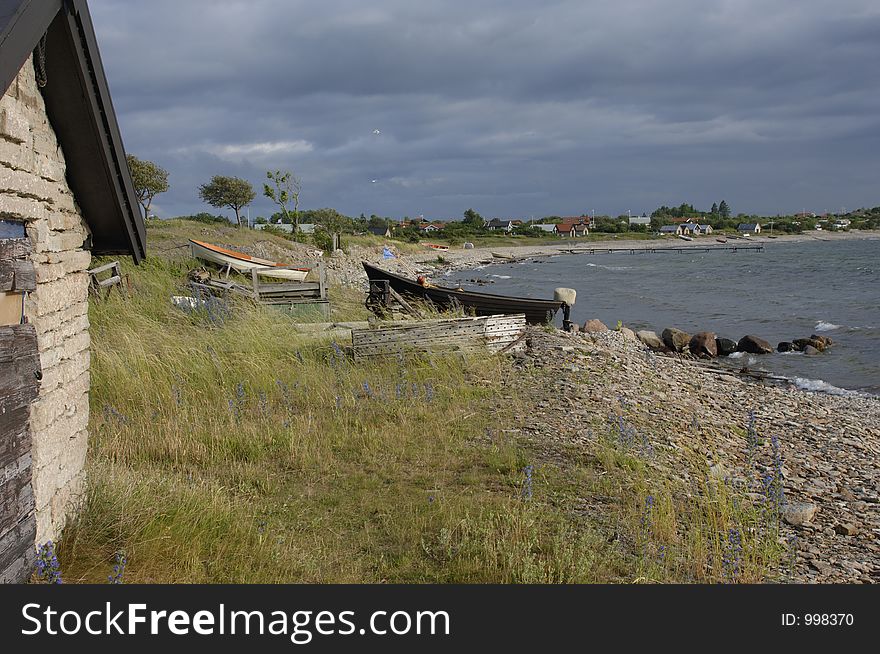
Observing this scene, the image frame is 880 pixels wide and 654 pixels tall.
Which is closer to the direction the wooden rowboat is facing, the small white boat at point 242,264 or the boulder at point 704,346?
the small white boat

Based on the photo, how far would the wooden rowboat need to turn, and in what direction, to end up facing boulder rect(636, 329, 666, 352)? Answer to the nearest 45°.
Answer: approximately 135° to its right

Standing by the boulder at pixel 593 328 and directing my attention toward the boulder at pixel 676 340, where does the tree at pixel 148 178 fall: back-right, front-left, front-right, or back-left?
back-left

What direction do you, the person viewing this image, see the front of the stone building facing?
facing the viewer and to the right of the viewer

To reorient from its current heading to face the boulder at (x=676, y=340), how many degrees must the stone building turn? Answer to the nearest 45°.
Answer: approximately 90° to its left

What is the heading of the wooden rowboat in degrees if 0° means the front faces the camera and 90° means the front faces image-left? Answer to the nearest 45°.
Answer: approximately 90°

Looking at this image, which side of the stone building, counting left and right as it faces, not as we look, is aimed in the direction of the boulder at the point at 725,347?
left

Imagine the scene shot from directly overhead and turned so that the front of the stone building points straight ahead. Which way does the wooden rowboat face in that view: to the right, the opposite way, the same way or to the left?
the opposite way

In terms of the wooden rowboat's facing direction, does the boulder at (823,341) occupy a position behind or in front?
behind

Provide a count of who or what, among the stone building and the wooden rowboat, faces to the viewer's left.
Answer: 1

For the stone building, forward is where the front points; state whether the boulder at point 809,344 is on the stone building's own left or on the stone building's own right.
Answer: on the stone building's own left

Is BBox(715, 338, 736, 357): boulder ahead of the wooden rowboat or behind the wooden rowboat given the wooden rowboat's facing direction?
behind
